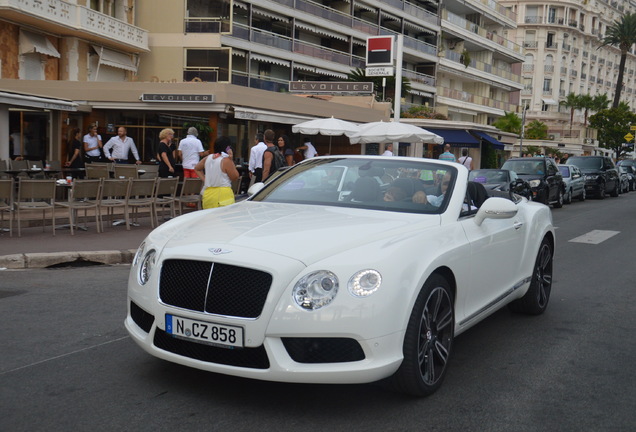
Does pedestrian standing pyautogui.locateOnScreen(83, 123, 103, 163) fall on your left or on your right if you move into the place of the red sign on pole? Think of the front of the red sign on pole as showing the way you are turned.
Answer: on your right

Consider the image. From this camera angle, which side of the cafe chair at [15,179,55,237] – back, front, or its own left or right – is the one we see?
back

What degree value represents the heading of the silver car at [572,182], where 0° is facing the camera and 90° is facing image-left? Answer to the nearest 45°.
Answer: approximately 45°

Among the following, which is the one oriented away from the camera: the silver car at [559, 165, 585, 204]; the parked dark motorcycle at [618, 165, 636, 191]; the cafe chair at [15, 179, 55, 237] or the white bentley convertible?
the cafe chair

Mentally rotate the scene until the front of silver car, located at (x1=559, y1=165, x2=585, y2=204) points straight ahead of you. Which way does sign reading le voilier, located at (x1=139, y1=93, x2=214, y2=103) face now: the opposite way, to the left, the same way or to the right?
to the left

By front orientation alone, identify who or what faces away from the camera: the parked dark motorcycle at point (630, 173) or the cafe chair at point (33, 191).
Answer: the cafe chair

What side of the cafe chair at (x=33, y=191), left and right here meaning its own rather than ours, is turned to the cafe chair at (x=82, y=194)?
right

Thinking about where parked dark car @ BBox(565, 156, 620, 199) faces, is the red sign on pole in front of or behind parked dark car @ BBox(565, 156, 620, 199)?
in front

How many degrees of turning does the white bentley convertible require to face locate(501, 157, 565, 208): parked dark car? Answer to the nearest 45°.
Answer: approximately 135° to its right

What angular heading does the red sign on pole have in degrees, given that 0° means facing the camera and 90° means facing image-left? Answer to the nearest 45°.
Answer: approximately 0°
